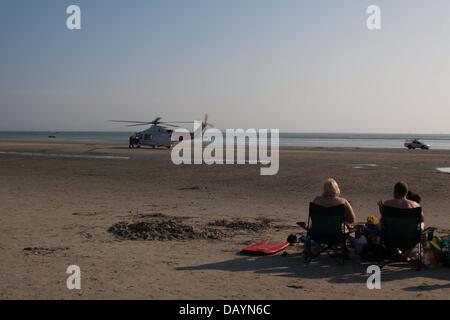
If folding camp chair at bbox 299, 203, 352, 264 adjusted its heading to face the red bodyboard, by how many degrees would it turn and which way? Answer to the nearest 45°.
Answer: approximately 45° to its left

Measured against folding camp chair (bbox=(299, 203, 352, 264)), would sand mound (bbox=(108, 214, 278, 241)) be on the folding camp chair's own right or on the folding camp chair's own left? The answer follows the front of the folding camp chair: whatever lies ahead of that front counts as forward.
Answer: on the folding camp chair's own left

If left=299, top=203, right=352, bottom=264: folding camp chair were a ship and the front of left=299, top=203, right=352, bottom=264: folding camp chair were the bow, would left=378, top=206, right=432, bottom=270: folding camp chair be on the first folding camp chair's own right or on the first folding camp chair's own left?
on the first folding camp chair's own right

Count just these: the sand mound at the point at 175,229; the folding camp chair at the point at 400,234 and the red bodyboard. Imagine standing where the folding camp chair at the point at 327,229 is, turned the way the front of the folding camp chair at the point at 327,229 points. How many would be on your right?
1

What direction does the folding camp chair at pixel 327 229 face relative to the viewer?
away from the camera

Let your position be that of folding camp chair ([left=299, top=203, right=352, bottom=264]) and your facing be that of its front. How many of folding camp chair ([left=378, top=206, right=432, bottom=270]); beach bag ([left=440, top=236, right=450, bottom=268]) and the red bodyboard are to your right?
2

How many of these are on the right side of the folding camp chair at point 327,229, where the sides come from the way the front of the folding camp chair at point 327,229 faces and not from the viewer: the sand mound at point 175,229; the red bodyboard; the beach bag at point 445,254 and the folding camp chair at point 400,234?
2

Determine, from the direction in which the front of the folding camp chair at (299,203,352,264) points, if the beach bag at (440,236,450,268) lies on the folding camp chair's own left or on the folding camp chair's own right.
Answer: on the folding camp chair's own right
